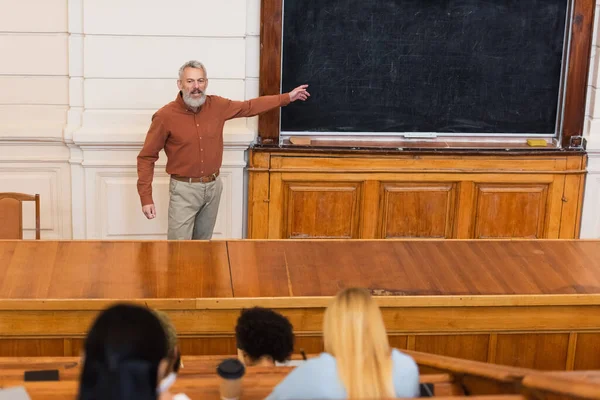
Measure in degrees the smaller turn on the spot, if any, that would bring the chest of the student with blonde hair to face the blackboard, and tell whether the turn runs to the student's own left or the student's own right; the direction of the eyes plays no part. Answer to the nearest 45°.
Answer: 0° — they already face it

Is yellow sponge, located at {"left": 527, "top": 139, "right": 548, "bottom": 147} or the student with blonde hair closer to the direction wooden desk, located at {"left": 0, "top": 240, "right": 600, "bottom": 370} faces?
the student with blonde hair

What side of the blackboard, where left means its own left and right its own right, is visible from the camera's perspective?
front

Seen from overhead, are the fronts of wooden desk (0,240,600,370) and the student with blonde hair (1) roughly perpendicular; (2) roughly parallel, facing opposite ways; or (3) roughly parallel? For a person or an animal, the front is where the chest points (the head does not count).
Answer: roughly parallel, facing opposite ways

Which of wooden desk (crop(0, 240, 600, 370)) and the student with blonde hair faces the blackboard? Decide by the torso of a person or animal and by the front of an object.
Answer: the student with blonde hair

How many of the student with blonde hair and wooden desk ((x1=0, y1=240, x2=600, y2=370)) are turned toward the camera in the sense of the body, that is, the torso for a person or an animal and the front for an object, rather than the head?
1

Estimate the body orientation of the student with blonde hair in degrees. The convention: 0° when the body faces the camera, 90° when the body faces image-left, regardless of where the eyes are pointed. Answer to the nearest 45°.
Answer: approximately 180°

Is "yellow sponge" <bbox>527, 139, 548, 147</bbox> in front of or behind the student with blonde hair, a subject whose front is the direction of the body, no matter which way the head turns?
in front

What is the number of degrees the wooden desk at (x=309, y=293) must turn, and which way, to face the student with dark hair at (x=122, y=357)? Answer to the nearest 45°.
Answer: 0° — it already faces them

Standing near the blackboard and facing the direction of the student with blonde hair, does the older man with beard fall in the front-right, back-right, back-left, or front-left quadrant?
front-right

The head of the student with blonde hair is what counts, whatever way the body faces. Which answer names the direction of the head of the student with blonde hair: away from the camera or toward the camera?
away from the camera

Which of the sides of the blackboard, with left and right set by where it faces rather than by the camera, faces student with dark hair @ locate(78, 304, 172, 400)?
front

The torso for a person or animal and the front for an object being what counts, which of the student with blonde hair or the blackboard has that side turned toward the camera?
the blackboard

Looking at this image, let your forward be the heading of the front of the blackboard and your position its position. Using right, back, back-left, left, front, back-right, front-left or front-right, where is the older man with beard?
front-right

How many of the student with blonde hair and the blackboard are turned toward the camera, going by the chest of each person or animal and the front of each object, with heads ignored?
1

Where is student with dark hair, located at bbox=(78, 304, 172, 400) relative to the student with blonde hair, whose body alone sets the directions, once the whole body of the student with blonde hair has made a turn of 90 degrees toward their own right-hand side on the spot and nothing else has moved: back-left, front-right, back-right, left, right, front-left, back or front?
back-right

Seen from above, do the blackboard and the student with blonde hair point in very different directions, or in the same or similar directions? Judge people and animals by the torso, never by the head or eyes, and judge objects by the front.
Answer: very different directions

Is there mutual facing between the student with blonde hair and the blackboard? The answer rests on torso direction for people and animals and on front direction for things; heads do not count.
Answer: yes
